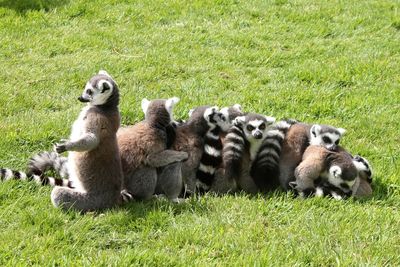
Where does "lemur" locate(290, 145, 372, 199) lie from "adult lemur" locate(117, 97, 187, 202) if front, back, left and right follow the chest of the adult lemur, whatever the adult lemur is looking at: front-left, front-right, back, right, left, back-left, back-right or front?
front-right

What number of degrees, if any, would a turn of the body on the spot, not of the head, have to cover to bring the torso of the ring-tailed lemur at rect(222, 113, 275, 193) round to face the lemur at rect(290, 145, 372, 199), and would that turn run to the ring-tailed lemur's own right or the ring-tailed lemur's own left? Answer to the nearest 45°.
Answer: approximately 45° to the ring-tailed lemur's own left

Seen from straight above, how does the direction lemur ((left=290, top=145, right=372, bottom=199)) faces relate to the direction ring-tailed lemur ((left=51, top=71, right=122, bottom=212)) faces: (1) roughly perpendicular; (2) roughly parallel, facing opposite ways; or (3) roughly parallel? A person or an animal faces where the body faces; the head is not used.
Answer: roughly parallel, facing opposite ways

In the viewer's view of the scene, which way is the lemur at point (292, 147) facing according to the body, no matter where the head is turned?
to the viewer's right

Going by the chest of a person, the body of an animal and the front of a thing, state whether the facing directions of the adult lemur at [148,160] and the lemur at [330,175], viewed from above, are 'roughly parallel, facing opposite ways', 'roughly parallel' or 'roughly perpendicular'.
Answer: roughly perpendicular
